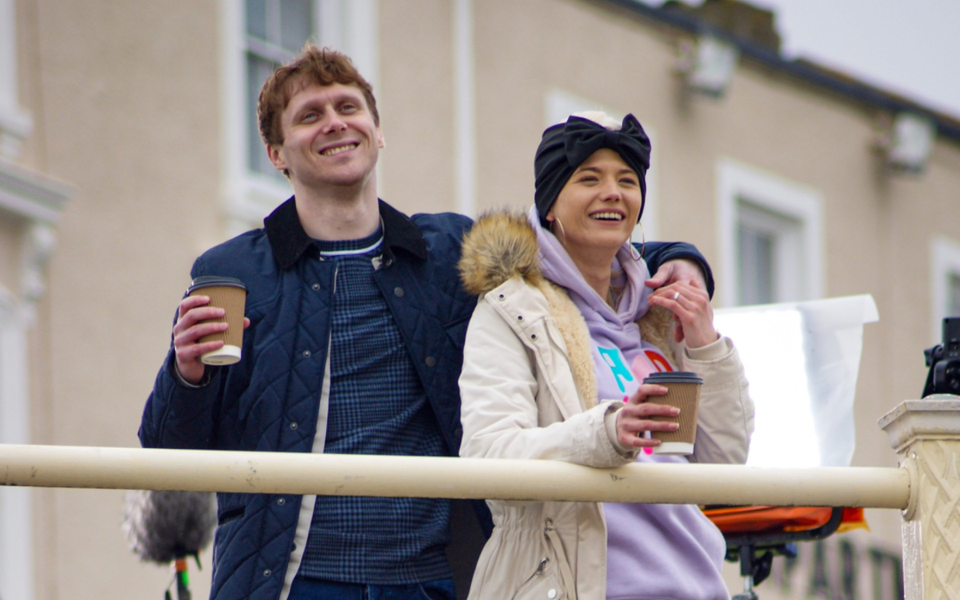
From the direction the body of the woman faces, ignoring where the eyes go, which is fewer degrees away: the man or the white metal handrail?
the white metal handrail

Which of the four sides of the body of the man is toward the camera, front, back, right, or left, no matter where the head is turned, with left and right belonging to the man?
front

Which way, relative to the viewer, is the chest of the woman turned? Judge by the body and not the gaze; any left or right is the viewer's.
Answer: facing the viewer and to the right of the viewer

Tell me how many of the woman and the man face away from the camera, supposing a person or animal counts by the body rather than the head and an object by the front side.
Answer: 0

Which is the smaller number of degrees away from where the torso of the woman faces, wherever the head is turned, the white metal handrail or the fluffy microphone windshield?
the white metal handrail

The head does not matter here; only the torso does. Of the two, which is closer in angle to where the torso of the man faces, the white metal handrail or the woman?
the white metal handrail
